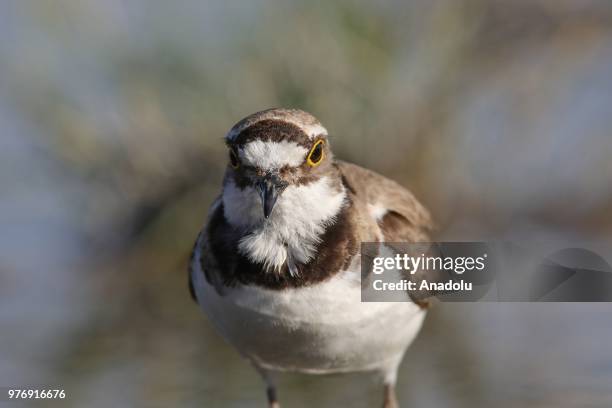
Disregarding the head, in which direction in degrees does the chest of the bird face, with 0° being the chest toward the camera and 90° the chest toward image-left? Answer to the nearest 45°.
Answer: approximately 45°
